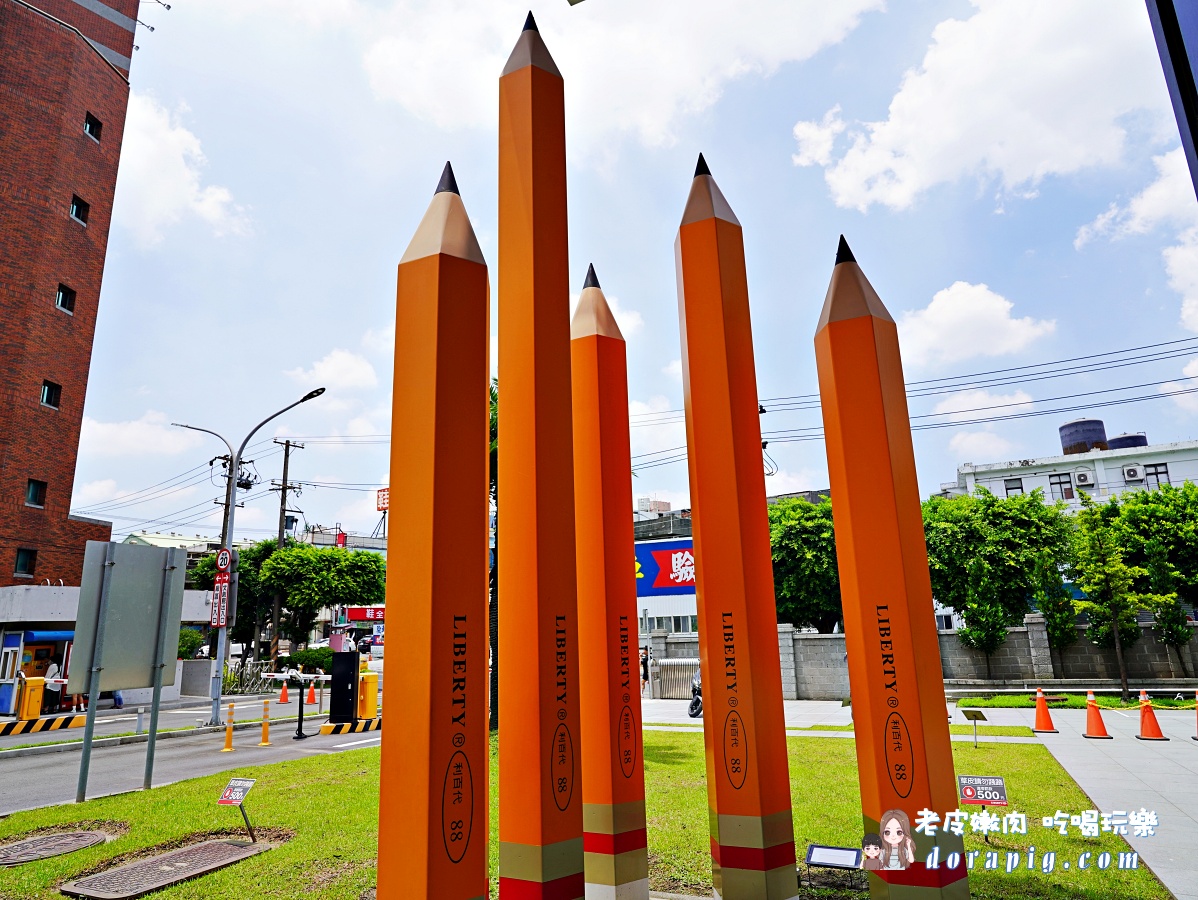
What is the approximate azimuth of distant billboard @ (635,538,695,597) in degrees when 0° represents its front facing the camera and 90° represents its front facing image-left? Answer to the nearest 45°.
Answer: approximately 0°

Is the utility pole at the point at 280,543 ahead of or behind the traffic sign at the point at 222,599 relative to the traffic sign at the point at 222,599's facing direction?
behind

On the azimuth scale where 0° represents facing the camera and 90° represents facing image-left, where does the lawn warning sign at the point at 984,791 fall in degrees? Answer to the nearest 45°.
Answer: approximately 0°

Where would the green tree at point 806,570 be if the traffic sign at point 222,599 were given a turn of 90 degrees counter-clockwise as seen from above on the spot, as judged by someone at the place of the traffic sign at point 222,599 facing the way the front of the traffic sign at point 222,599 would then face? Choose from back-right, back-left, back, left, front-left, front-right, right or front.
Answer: front

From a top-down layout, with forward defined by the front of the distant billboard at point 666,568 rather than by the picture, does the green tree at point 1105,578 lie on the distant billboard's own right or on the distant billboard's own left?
on the distant billboard's own left

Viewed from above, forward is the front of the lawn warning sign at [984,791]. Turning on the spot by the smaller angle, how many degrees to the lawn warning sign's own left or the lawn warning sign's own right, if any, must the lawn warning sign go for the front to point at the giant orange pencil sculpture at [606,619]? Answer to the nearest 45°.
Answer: approximately 45° to the lawn warning sign's own right

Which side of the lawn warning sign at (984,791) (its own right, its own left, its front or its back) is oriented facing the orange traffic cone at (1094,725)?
back

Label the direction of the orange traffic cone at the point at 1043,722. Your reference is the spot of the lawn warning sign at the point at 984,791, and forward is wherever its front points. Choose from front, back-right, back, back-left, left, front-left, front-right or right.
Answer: back
